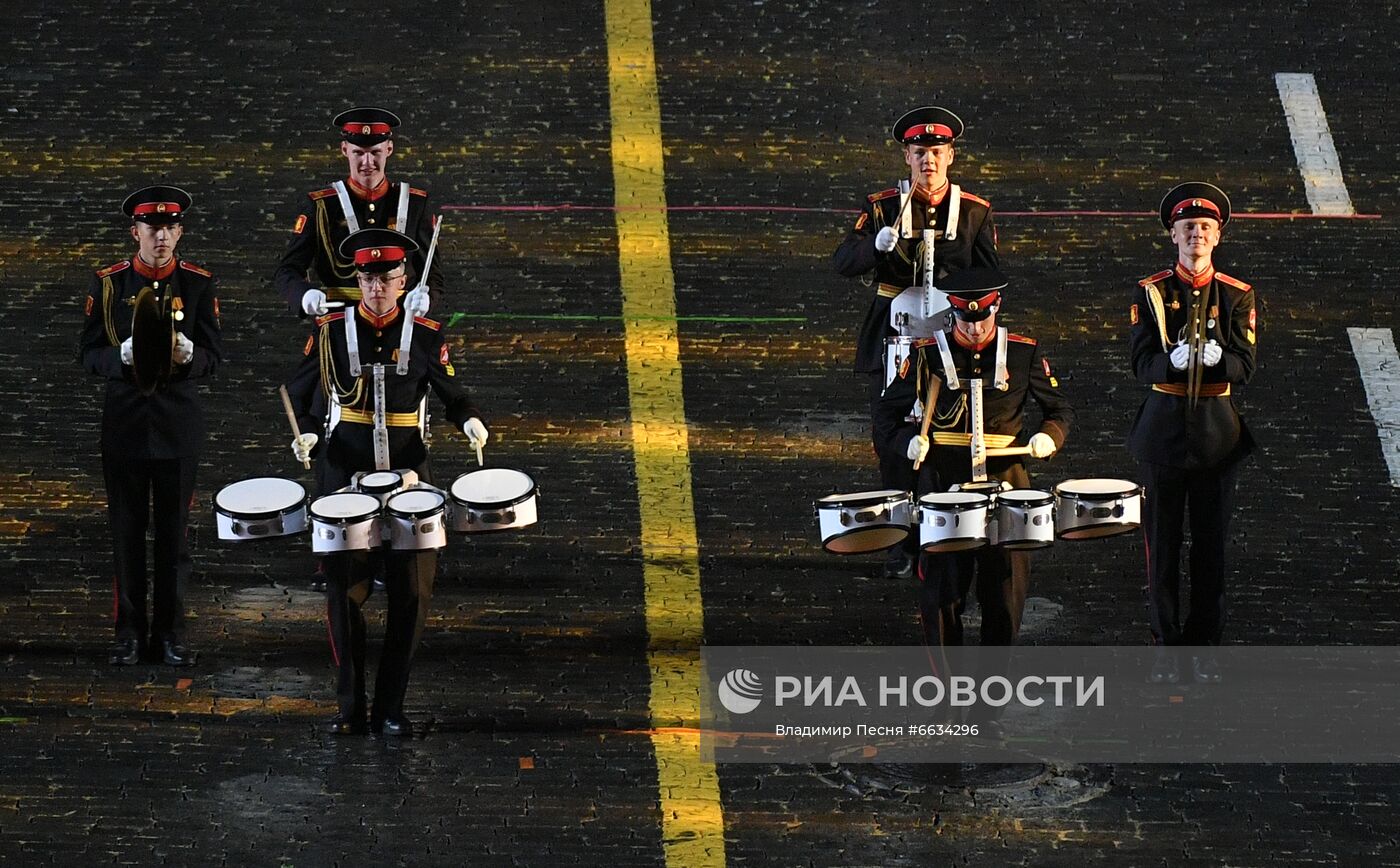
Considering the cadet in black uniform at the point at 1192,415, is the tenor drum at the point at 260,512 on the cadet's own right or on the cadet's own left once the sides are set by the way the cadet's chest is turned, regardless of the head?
on the cadet's own right

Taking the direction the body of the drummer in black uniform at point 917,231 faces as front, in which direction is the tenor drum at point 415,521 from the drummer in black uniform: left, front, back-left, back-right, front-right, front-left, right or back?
front-right

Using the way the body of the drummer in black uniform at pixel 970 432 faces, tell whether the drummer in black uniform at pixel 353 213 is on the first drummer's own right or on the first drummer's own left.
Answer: on the first drummer's own right
